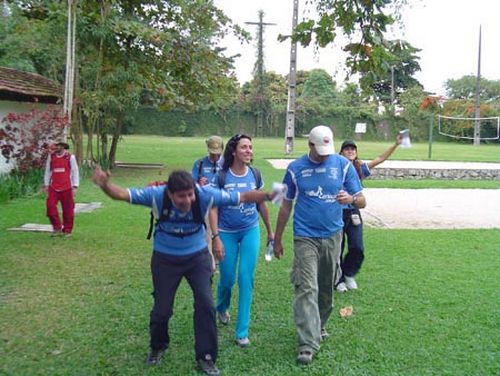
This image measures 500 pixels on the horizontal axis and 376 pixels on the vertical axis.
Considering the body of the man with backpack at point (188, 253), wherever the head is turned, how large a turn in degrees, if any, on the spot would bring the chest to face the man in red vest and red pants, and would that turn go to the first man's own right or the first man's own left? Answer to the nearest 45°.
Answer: approximately 180°

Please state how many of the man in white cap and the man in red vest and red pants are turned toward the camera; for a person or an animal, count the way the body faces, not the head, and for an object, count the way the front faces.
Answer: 2

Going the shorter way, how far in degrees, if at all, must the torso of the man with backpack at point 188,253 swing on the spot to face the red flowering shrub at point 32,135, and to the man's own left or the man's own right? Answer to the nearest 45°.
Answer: approximately 180°

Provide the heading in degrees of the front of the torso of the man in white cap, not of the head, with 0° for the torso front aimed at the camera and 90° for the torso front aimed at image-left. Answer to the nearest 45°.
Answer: approximately 0°
